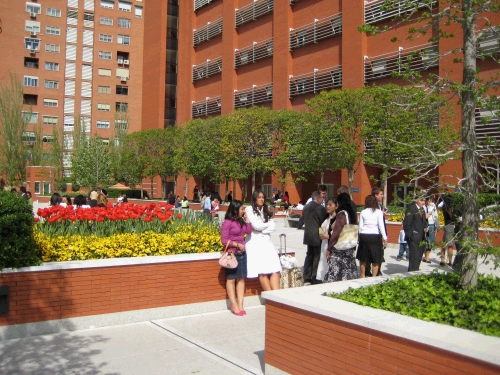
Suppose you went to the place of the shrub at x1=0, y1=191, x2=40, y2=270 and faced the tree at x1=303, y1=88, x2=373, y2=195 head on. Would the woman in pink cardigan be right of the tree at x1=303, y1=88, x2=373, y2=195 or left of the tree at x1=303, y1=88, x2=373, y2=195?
right

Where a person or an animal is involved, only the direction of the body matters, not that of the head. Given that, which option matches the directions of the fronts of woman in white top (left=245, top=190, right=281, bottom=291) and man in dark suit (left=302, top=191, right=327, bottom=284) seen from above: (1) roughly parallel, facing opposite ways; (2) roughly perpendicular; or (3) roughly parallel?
roughly perpendicular

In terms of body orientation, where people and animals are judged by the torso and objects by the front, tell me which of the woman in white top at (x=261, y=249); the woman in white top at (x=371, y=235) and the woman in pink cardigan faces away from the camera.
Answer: the woman in white top at (x=371, y=235)

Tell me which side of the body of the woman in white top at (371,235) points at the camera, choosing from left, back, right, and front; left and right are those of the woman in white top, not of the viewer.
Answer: back

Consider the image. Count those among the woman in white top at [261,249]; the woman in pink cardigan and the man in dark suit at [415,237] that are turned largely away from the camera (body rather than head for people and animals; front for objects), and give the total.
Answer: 0

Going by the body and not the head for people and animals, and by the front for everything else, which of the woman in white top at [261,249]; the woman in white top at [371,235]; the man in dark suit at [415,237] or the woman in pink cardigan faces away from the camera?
the woman in white top at [371,235]

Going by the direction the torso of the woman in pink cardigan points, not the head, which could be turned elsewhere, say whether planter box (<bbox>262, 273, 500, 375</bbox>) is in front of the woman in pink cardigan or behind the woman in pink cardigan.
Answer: in front

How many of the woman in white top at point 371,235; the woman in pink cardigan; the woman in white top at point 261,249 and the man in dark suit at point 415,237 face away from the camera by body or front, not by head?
1

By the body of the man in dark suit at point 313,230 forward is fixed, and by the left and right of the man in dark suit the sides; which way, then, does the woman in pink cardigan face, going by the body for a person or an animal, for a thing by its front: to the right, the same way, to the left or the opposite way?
to the right

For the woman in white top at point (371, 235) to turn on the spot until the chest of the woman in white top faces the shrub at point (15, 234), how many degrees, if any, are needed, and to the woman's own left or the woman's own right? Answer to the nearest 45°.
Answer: approximately 135° to the woman's own left

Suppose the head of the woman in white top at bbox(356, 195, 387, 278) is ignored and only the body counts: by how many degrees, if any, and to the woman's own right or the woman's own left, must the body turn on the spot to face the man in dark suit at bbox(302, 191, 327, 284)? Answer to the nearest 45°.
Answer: approximately 90° to the woman's own left

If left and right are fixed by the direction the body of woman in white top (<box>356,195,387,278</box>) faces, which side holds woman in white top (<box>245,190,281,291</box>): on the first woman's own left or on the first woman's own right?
on the first woman's own left

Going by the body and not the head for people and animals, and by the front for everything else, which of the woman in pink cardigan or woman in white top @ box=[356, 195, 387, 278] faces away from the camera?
the woman in white top

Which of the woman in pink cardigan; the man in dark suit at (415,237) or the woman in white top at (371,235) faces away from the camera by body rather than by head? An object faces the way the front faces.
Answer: the woman in white top
